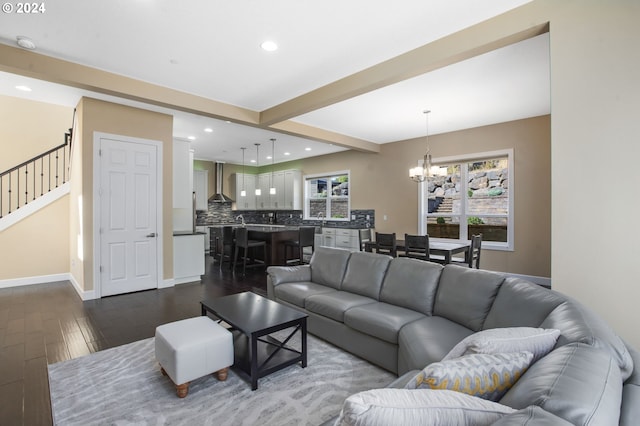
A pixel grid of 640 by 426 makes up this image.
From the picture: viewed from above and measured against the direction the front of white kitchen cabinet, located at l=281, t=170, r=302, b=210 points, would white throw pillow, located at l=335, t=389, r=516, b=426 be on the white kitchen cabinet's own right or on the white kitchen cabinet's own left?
on the white kitchen cabinet's own left

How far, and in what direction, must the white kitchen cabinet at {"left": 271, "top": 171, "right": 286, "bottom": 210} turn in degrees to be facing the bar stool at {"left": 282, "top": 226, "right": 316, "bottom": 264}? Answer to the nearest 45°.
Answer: approximately 45° to its left

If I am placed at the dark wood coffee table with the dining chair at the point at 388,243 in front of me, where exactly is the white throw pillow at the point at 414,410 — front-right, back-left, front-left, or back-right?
back-right

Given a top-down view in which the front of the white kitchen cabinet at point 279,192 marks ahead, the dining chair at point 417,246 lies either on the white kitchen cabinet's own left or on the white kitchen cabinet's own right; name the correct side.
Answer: on the white kitchen cabinet's own left

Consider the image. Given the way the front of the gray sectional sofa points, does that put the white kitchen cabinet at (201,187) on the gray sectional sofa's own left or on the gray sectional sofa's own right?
on the gray sectional sofa's own right

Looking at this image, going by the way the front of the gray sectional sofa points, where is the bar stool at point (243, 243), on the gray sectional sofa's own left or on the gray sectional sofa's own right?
on the gray sectional sofa's own right

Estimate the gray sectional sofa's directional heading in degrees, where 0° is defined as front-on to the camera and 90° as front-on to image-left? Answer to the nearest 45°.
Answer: approximately 45°

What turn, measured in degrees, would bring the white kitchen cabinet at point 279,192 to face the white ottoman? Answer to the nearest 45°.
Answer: approximately 45° to its left

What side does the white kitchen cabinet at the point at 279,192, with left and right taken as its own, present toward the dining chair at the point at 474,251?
left

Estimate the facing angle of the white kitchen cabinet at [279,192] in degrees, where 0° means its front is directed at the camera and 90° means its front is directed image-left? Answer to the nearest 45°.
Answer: approximately 45°

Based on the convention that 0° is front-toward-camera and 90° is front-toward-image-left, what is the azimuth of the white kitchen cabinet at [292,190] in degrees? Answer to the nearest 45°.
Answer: approximately 45°
